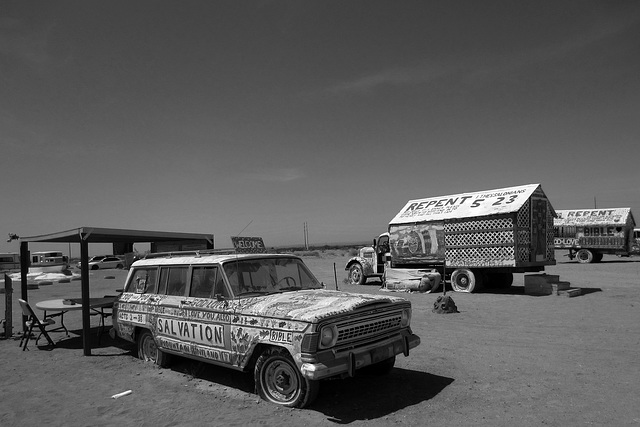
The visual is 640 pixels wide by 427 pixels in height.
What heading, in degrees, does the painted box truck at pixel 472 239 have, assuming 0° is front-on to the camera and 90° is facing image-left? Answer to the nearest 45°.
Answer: approximately 135°

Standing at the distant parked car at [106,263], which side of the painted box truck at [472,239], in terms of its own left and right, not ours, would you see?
front

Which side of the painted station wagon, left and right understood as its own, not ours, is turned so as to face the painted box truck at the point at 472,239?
left

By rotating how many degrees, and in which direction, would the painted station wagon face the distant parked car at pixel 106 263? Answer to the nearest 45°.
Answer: approximately 135° to its left

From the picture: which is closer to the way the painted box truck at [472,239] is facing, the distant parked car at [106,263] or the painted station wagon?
the distant parked car

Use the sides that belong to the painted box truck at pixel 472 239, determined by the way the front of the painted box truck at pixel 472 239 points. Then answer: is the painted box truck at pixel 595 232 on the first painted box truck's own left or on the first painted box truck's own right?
on the first painted box truck's own right

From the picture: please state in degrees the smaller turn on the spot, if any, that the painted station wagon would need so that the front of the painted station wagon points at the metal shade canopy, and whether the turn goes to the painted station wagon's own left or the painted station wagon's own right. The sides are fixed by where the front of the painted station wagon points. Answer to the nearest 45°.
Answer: approximately 180°

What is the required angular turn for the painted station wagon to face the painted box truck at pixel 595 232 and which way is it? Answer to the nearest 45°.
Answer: approximately 90° to its left

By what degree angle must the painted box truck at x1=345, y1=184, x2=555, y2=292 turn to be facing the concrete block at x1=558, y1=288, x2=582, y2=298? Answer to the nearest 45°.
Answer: approximately 180°

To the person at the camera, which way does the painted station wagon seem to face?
facing the viewer and to the right of the viewer

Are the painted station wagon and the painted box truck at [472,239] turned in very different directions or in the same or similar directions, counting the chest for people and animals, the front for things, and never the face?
very different directions
